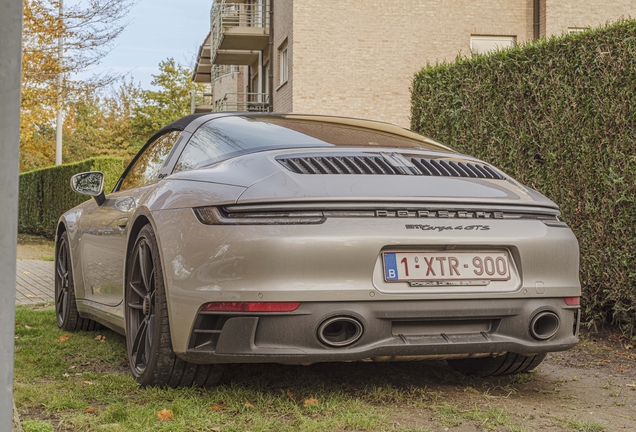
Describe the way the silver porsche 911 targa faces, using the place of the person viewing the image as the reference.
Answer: facing away from the viewer and to the left of the viewer

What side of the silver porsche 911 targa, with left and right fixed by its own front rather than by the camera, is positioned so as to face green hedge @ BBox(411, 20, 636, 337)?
right

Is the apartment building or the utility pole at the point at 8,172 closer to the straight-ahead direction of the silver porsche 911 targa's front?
the apartment building

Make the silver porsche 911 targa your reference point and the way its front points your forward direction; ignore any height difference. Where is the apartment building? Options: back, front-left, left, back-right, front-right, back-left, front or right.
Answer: front-right
